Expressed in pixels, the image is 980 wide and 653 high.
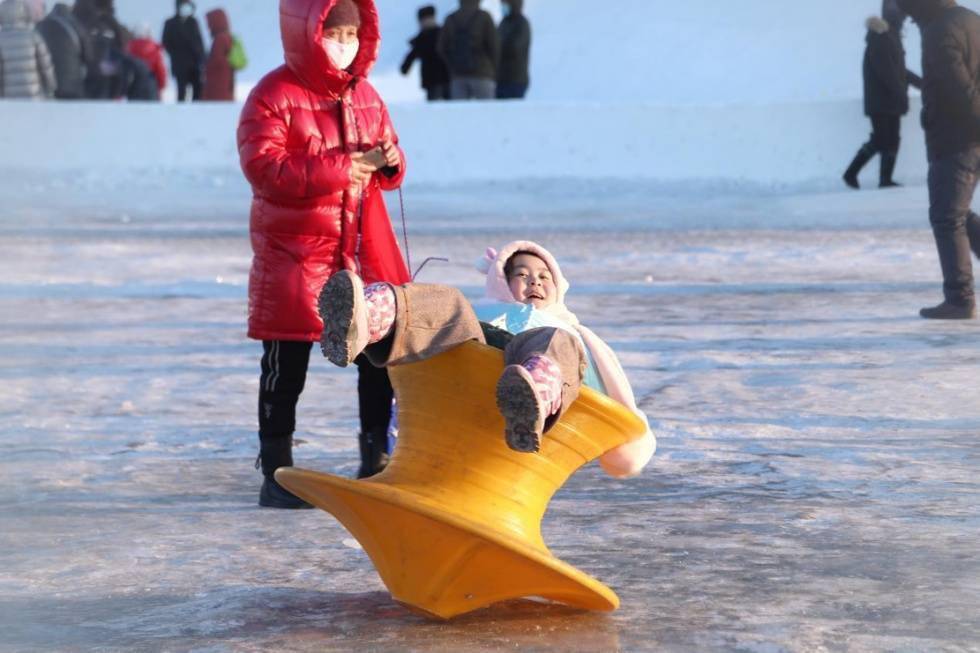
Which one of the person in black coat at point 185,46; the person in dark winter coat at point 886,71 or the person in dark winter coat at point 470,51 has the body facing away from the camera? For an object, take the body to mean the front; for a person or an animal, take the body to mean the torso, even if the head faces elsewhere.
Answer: the person in dark winter coat at point 470,51

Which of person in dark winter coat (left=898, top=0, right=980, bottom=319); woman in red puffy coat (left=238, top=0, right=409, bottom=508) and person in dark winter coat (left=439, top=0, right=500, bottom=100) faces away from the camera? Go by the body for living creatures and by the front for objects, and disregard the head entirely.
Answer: person in dark winter coat (left=439, top=0, right=500, bottom=100)

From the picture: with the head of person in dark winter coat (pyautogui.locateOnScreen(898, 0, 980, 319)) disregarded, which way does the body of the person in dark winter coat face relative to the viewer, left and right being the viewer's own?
facing to the left of the viewer

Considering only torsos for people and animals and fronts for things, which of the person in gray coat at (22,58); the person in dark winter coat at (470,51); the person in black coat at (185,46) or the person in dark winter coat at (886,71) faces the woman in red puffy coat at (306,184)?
the person in black coat

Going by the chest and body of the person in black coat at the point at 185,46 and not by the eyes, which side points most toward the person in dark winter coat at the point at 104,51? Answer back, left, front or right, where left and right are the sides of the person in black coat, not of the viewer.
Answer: right

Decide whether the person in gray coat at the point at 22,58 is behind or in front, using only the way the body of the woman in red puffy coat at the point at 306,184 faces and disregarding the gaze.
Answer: behind

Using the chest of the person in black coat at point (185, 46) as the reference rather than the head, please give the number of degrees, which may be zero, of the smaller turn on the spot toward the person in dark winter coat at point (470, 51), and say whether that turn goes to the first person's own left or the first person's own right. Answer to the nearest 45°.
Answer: approximately 45° to the first person's own left

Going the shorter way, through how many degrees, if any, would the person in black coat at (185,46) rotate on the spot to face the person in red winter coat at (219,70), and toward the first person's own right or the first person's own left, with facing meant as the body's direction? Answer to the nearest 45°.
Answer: approximately 90° to the first person's own left

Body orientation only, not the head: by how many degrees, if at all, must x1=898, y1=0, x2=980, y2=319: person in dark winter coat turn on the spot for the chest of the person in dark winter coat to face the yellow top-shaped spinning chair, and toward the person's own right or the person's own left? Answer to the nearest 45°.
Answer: approximately 90° to the person's own left

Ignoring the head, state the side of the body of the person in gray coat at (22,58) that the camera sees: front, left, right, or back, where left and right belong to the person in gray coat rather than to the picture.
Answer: back

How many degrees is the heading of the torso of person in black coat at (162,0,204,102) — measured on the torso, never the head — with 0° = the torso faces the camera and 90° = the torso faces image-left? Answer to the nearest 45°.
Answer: approximately 0°

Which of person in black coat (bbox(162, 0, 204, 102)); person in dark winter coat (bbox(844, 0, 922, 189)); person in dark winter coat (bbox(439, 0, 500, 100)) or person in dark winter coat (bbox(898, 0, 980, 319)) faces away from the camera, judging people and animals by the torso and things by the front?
person in dark winter coat (bbox(439, 0, 500, 100))
